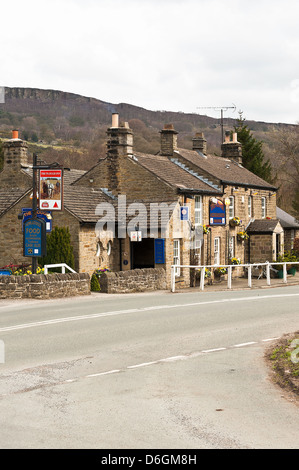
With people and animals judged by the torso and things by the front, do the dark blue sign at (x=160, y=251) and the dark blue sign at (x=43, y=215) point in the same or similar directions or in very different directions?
same or similar directions

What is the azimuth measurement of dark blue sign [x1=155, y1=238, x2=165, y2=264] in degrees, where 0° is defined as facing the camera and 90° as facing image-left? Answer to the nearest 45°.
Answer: approximately 0°

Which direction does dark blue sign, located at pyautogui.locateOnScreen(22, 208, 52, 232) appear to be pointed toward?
toward the camera

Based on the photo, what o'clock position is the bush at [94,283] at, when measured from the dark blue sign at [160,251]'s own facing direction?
The bush is roughly at 2 o'clock from the dark blue sign.

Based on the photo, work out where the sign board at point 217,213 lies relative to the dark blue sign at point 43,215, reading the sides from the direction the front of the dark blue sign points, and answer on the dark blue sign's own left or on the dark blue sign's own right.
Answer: on the dark blue sign's own left

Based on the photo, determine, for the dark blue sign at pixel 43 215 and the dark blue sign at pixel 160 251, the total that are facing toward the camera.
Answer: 2

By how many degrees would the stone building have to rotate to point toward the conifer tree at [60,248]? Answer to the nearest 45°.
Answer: approximately 90° to its right

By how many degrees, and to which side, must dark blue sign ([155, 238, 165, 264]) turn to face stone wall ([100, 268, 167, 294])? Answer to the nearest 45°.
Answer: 0° — it already faces it

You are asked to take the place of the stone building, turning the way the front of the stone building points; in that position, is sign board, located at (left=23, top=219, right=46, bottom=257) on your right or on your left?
on your right

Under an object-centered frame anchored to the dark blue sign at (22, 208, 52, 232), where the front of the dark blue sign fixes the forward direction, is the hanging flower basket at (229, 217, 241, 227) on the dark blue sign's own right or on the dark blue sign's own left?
on the dark blue sign's own left

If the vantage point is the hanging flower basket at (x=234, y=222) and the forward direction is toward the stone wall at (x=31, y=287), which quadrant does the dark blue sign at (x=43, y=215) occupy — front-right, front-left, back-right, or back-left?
front-right

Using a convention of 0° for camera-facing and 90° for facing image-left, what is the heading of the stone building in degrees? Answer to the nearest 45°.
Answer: approximately 315°
